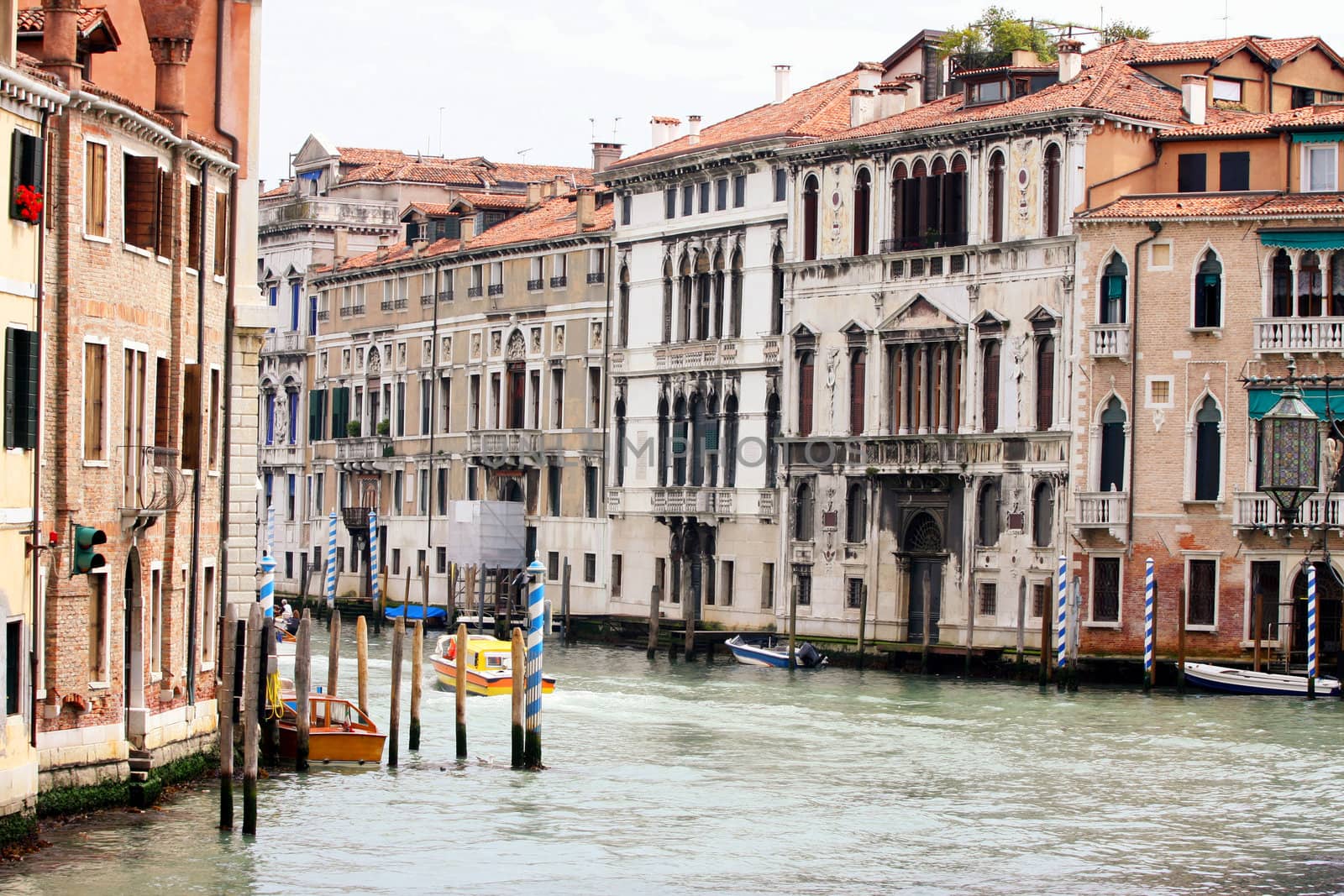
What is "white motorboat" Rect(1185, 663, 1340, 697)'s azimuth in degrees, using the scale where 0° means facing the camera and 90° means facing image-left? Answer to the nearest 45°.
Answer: approximately 90°

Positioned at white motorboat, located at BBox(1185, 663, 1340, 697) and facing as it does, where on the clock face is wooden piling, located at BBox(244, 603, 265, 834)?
The wooden piling is roughly at 10 o'clock from the white motorboat.

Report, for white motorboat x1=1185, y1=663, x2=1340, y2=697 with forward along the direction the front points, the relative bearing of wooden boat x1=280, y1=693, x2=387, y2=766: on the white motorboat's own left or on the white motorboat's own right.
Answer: on the white motorboat's own left

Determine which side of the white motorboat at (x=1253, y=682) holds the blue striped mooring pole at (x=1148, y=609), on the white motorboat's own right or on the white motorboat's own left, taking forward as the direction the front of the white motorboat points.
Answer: on the white motorboat's own right

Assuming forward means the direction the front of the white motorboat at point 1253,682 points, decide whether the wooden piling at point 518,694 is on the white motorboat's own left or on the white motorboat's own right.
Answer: on the white motorboat's own left

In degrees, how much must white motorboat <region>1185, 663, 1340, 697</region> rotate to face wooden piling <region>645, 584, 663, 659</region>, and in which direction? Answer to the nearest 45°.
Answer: approximately 45° to its right

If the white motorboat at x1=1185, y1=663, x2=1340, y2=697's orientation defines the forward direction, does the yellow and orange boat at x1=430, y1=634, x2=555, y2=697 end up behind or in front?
in front

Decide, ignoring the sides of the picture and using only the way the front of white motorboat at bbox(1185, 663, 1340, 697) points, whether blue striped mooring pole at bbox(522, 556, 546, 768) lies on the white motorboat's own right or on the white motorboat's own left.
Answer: on the white motorboat's own left

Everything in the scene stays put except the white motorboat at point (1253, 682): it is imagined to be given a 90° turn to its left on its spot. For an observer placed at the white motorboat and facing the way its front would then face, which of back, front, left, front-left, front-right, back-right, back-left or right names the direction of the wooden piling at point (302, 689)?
front-right
